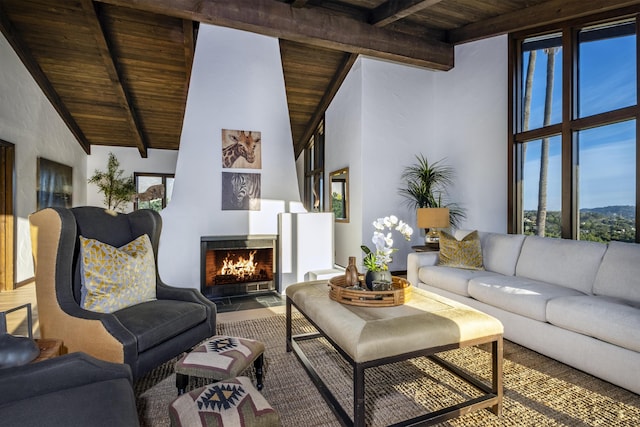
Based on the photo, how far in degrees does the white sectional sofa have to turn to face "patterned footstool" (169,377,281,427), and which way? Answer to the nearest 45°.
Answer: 0° — it already faces it

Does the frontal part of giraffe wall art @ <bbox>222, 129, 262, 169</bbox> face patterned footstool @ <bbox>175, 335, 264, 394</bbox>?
yes

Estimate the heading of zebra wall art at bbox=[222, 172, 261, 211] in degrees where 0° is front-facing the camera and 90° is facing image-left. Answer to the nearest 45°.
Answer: approximately 0°

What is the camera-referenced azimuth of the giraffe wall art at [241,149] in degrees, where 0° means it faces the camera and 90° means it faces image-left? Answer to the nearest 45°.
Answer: approximately 0°

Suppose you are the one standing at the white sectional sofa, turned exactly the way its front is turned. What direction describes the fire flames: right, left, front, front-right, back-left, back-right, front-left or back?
front-right

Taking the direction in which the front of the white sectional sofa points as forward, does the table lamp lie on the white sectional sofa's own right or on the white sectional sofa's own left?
on the white sectional sofa's own right

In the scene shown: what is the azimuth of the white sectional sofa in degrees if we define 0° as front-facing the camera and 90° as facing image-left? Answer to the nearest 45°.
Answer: approximately 45°

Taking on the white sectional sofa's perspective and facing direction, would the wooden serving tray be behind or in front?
in front

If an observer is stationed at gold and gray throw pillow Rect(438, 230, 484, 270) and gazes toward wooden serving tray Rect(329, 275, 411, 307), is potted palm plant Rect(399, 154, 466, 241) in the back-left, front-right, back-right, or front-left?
back-right

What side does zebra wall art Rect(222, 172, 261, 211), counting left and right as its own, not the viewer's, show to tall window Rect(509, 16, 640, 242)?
left

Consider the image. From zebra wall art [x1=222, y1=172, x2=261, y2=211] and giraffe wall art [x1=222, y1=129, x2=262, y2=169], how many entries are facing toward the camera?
2

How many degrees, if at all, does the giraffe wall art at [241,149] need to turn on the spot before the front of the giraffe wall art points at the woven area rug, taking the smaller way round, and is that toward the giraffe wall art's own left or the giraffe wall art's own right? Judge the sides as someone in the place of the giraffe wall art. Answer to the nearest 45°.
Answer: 0° — it already faces it

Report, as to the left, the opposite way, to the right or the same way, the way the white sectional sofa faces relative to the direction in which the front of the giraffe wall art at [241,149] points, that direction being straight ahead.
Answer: to the right
